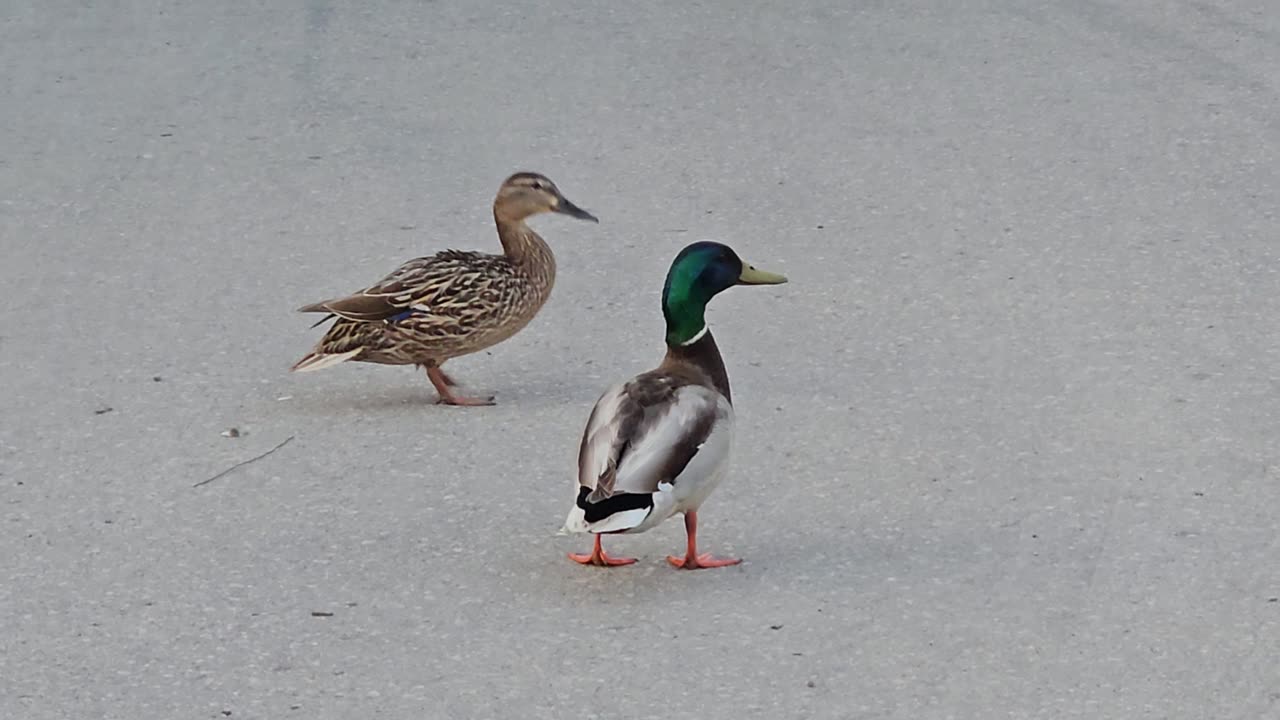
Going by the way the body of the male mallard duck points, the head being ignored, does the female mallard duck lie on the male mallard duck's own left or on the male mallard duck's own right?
on the male mallard duck's own left

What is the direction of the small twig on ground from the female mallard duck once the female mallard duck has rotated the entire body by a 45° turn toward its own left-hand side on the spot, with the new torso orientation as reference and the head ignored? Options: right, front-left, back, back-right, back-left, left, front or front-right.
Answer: back

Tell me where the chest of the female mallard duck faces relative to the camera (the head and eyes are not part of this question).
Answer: to the viewer's right

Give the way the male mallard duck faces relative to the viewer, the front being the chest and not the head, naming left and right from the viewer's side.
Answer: facing away from the viewer and to the right of the viewer

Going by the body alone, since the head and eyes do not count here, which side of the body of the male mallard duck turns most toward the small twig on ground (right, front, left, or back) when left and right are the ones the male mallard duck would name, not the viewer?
left
